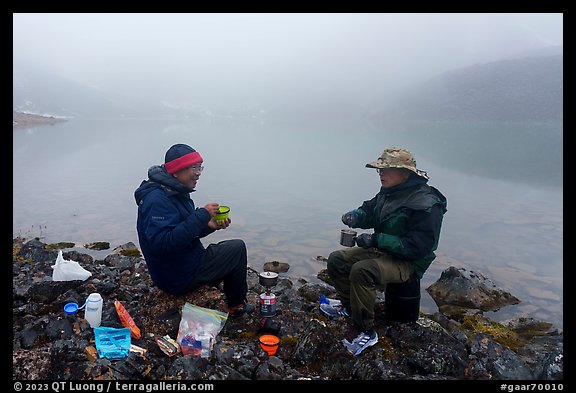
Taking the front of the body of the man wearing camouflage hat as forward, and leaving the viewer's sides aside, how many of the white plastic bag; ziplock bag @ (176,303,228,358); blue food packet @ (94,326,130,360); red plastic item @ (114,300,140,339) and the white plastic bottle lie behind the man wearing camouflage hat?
0

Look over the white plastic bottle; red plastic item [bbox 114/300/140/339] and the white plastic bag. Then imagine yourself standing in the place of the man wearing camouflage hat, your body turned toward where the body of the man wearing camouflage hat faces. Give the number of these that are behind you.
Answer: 0

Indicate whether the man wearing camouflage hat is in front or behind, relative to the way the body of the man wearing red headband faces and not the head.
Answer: in front

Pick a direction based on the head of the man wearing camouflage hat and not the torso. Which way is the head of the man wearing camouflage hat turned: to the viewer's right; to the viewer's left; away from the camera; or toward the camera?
to the viewer's left

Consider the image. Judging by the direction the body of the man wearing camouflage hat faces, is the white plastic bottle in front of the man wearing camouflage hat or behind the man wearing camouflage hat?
in front

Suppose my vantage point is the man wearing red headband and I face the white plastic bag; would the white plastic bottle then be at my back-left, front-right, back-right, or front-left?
front-left

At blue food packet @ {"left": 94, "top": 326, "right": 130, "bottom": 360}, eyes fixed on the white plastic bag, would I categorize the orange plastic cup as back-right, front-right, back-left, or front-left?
back-right

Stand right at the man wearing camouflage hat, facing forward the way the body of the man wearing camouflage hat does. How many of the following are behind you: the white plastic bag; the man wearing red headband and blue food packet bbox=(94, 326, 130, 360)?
0

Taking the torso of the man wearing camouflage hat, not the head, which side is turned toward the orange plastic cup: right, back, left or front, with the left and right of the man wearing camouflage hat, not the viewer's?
front

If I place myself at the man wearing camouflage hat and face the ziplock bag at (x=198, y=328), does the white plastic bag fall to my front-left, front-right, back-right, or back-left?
front-right

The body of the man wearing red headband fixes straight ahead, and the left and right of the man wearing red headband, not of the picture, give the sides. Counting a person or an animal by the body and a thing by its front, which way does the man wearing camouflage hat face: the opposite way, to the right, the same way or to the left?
the opposite way

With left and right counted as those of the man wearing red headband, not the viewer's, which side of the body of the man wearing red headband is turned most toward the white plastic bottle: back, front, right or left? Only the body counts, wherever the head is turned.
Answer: back

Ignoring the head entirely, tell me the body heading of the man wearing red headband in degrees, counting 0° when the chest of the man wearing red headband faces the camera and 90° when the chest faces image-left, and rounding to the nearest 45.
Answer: approximately 270°

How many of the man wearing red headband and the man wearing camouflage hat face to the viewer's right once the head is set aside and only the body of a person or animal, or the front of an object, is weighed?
1

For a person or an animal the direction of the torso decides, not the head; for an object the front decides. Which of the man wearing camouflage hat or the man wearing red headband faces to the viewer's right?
the man wearing red headband
